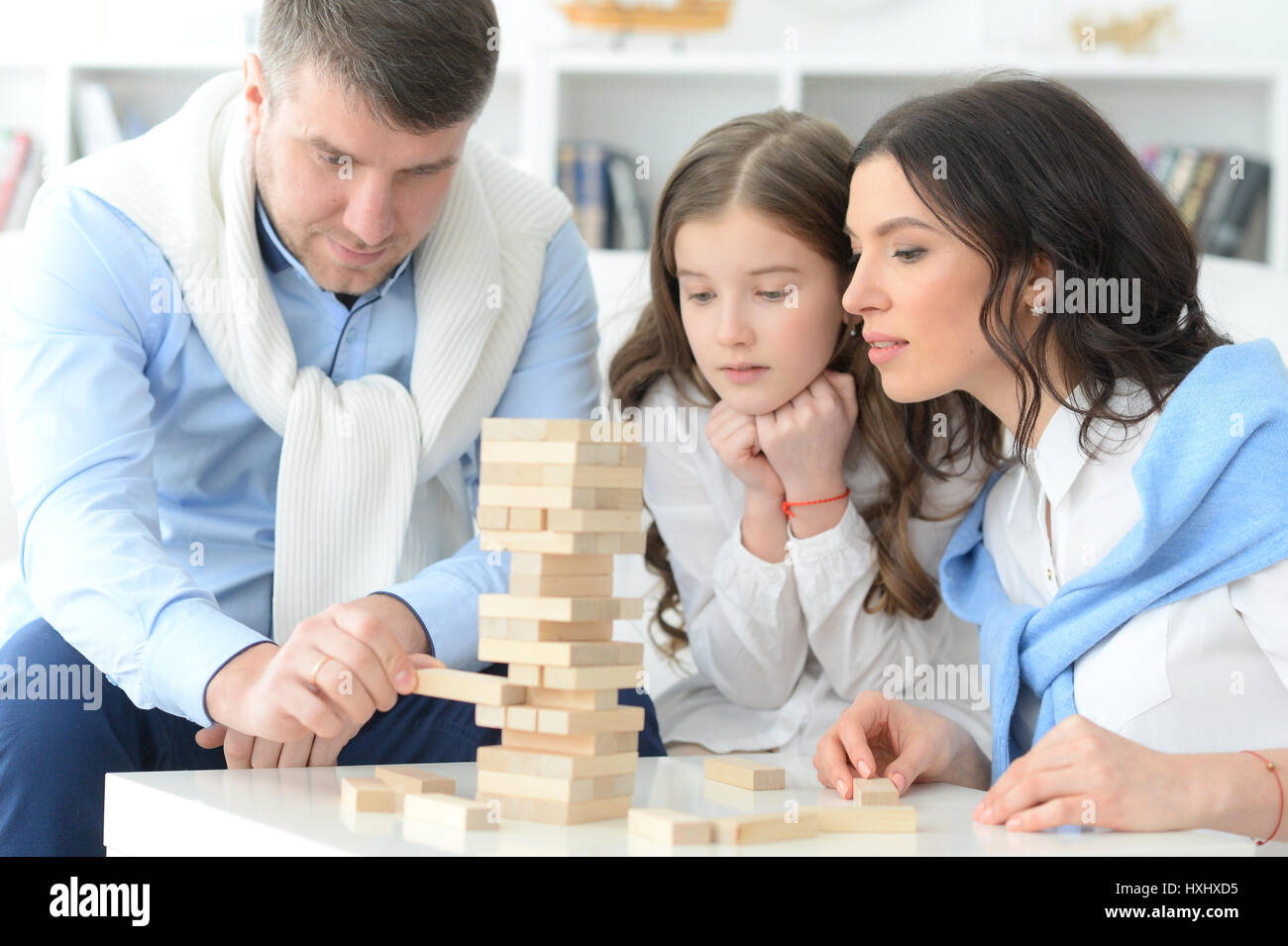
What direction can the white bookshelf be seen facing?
toward the camera

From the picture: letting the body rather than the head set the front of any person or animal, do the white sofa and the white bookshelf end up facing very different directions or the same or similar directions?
same or similar directions

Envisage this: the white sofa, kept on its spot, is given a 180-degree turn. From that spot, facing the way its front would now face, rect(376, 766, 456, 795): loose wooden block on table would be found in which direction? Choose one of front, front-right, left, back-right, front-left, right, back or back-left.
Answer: back

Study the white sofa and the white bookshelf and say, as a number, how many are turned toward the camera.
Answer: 2

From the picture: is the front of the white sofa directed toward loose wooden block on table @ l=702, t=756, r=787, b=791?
yes

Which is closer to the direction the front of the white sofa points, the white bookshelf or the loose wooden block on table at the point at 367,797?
the loose wooden block on table

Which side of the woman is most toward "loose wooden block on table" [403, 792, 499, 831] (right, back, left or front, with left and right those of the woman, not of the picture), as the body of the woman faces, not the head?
front

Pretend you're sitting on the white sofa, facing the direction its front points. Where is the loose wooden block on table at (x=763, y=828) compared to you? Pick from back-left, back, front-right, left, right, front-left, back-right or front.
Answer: front

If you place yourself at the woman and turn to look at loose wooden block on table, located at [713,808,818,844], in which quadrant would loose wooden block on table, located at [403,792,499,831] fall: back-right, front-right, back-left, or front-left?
front-right

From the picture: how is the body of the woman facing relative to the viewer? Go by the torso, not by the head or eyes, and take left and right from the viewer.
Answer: facing the viewer and to the left of the viewer

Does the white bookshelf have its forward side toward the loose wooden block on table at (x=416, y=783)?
yes

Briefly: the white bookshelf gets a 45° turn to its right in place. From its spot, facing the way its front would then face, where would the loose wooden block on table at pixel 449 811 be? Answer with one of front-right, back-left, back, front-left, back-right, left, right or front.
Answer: front-left

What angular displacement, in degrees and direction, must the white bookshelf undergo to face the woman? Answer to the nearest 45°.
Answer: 0° — it already faces them

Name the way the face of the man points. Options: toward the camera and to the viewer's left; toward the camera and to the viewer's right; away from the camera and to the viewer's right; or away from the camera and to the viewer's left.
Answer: toward the camera and to the viewer's right

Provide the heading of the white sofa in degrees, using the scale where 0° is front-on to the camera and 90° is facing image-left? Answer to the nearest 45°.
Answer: approximately 0°

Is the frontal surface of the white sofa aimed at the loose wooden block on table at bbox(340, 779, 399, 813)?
yes

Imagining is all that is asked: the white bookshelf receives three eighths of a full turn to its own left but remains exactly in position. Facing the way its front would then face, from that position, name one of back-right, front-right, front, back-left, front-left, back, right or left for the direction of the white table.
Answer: back-right

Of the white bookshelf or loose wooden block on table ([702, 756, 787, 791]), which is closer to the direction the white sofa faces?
the loose wooden block on table

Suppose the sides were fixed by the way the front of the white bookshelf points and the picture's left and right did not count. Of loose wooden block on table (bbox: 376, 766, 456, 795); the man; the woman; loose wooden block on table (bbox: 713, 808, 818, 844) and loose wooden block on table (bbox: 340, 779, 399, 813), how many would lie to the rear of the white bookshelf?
0

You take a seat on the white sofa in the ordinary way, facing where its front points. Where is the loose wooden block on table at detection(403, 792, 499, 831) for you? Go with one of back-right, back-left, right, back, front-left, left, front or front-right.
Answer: front
